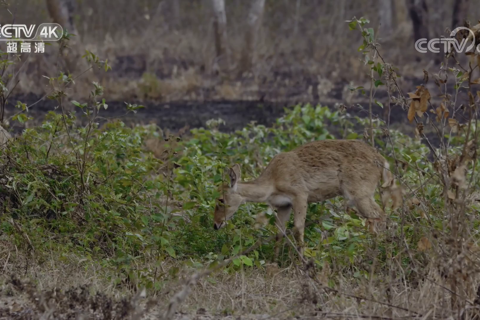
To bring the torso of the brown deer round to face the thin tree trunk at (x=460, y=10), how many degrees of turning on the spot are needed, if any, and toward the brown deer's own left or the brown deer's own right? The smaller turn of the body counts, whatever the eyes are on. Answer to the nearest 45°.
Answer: approximately 90° to the brown deer's own right

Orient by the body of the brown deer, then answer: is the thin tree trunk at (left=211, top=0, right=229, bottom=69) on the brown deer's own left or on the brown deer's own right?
on the brown deer's own right

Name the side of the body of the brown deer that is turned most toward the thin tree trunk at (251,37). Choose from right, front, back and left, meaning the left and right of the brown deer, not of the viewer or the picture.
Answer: right

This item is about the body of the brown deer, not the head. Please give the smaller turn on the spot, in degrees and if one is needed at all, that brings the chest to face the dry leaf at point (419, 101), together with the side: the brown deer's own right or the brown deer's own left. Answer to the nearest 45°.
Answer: approximately 90° to the brown deer's own left

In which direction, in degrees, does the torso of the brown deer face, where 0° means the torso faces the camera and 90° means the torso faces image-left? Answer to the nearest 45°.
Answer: approximately 90°

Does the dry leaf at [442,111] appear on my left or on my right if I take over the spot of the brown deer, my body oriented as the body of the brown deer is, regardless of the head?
on my left

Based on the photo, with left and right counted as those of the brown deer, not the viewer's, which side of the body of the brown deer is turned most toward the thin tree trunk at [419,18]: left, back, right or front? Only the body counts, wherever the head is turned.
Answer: right

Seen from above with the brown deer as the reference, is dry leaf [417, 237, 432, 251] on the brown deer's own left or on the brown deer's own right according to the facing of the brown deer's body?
on the brown deer's own left
